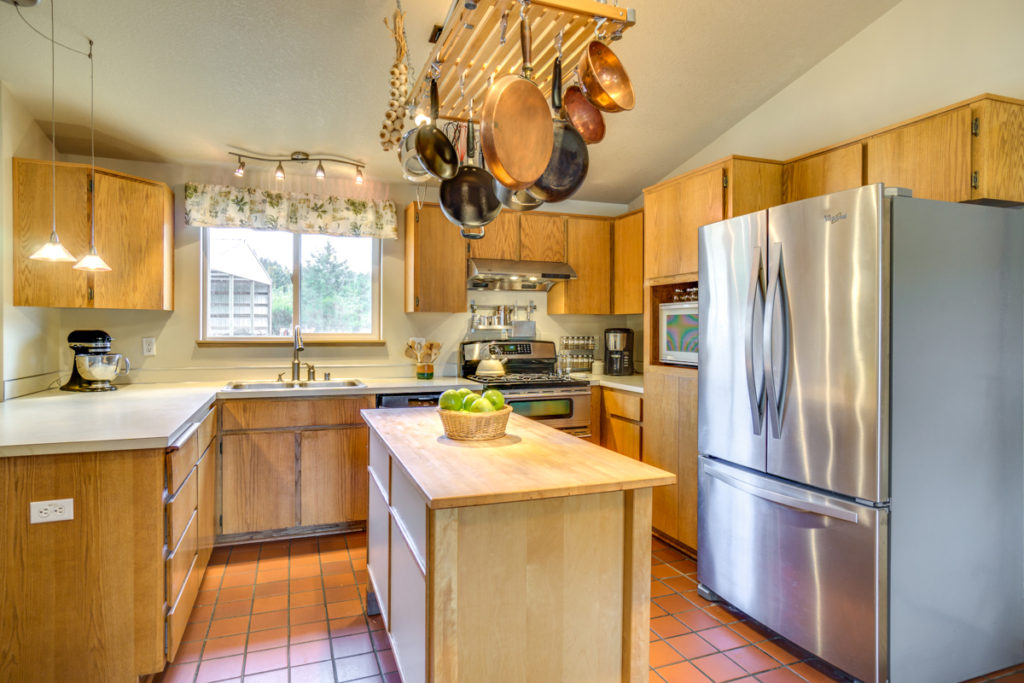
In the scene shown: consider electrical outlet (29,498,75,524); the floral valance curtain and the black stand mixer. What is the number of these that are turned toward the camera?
2

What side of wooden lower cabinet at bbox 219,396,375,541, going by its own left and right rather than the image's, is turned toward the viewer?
front

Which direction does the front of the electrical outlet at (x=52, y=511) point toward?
toward the camera

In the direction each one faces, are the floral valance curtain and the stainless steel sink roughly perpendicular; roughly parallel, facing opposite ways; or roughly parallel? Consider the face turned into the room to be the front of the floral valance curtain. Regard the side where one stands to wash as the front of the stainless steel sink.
roughly parallel

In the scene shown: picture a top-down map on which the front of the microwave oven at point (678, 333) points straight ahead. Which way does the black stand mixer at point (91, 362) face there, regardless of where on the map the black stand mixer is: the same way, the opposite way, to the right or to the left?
the opposite way

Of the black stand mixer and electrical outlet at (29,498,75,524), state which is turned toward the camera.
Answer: the electrical outlet

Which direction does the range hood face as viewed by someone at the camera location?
facing the viewer

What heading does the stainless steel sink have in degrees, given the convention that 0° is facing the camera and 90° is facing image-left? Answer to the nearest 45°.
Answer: approximately 0°

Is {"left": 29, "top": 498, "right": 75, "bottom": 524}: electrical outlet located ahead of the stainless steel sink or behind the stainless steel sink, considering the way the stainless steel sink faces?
ahead

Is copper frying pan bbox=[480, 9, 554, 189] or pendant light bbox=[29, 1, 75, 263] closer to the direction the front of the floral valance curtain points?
the copper frying pan

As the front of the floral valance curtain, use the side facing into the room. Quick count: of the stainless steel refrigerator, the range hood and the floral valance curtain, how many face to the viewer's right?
0

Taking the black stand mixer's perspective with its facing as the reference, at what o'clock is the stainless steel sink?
The stainless steel sink is roughly at 12 o'clock from the black stand mixer.

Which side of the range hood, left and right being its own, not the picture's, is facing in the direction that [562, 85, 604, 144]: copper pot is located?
front

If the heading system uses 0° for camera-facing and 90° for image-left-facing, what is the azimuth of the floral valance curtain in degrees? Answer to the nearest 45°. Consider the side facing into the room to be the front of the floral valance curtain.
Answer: approximately 0°

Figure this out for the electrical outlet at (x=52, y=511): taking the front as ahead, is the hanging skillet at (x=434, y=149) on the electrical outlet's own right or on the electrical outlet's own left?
on the electrical outlet's own left

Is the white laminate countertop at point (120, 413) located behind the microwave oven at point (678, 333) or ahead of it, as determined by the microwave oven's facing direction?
ahead

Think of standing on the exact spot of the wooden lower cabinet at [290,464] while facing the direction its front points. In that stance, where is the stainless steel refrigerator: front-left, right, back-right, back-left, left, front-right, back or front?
front-left

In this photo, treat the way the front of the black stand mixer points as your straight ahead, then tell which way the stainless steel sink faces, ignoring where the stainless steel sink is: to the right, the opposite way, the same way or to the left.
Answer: to the right
